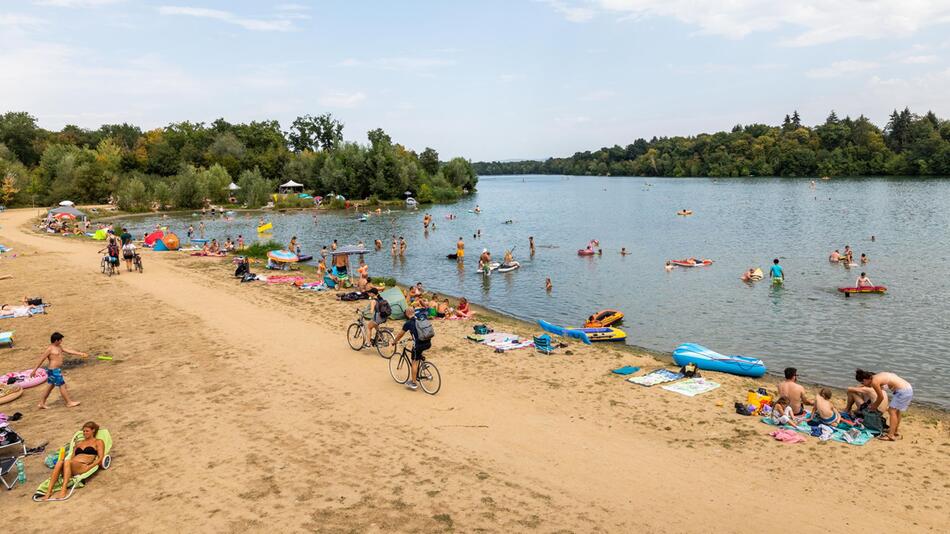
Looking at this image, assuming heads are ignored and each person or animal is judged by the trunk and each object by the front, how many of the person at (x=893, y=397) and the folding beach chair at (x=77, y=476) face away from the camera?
0

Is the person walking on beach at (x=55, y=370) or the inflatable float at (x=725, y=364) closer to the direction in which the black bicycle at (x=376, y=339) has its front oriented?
the person walking on beach

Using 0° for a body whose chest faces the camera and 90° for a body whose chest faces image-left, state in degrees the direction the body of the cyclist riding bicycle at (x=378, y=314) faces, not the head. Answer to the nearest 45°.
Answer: approximately 135°

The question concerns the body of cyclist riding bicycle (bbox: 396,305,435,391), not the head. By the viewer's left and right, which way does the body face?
facing away from the viewer and to the left of the viewer

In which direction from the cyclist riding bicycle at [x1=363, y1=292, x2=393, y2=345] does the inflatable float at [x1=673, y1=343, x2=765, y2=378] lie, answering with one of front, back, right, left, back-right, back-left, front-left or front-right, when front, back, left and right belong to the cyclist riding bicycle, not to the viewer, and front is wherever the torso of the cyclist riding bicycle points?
back-right

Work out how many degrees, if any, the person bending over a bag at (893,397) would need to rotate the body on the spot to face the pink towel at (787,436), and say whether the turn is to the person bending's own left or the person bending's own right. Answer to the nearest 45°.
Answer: approximately 45° to the person bending's own left

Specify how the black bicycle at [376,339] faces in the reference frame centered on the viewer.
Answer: facing away from the viewer and to the left of the viewer

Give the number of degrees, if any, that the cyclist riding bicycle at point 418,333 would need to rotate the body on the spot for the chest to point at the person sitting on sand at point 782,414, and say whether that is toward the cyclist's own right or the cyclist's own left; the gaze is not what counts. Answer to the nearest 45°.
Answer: approximately 135° to the cyclist's own right

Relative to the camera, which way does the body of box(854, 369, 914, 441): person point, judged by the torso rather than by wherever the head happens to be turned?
to the viewer's left

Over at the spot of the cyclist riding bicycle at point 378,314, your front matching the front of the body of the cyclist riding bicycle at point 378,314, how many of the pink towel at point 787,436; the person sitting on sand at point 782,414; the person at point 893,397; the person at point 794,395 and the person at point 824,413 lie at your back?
5

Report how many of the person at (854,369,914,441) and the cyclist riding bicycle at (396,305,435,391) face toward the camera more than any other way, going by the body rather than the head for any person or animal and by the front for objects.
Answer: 0

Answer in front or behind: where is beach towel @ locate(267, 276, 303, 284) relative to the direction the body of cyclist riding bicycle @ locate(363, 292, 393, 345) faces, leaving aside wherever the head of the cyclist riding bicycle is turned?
in front
